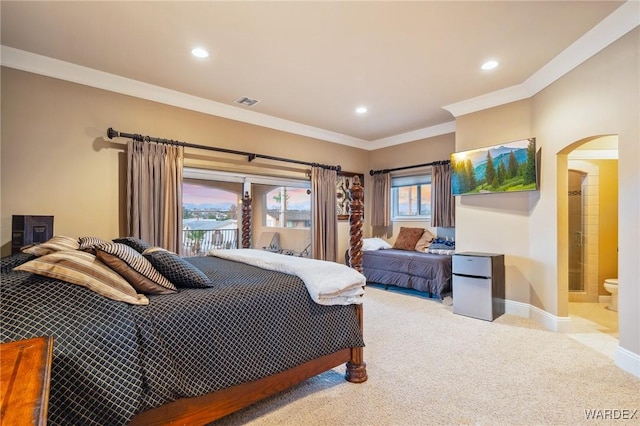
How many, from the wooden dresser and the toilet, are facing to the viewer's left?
1

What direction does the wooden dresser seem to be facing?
to the viewer's right

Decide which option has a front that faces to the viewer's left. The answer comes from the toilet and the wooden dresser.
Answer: the toilet

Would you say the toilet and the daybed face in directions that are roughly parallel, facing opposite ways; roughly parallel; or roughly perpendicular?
roughly perpendicular

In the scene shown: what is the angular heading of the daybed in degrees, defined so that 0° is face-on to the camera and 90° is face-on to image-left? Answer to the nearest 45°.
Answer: approximately 45°

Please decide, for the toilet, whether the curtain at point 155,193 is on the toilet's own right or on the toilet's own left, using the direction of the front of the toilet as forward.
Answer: on the toilet's own left

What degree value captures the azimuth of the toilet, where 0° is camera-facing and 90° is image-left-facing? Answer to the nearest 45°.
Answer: approximately 90°
